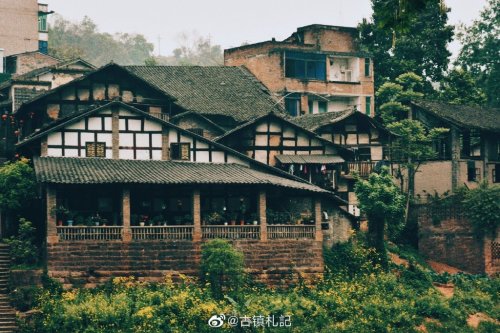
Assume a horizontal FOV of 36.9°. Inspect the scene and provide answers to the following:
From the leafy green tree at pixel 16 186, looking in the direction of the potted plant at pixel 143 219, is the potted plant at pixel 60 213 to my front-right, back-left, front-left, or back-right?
front-right

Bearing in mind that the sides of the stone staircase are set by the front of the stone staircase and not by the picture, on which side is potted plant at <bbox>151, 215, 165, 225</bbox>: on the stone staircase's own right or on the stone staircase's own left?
on the stone staircase's own left

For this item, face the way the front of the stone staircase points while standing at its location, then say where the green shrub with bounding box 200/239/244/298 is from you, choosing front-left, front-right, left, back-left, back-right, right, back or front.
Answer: left

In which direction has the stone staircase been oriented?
toward the camera

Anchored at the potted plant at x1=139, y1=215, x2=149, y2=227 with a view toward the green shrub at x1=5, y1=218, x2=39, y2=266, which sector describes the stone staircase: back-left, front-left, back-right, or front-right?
front-left

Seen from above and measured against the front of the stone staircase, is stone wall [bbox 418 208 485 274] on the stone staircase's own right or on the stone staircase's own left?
on the stone staircase's own left

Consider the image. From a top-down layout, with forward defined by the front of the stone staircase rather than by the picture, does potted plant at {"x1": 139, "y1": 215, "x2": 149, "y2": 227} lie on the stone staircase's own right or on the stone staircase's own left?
on the stone staircase's own left

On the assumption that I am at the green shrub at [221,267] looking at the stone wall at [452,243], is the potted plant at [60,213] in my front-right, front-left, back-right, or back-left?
back-left
